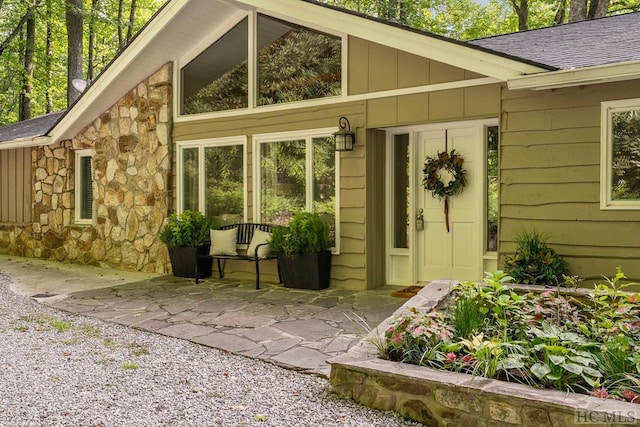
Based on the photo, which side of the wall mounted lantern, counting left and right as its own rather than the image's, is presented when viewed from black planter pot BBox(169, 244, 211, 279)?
right

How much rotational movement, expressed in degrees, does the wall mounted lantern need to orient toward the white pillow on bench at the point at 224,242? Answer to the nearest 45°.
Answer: approximately 90° to its right

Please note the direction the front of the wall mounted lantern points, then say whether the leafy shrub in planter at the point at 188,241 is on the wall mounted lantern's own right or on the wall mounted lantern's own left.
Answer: on the wall mounted lantern's own right

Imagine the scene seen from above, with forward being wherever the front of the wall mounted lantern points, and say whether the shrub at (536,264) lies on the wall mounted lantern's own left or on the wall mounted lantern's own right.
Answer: on the wall mounted lantern's own left

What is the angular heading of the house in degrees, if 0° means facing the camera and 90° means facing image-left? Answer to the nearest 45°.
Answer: approximately 45°

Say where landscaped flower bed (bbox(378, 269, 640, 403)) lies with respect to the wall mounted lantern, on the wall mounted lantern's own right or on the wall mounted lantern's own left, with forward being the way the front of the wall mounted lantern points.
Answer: on the wall mounted lantern's own left

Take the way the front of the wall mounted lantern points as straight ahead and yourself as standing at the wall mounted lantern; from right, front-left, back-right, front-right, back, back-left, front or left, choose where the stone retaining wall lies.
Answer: front-left

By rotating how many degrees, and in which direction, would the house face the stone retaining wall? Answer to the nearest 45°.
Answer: approximately 45° to its left
